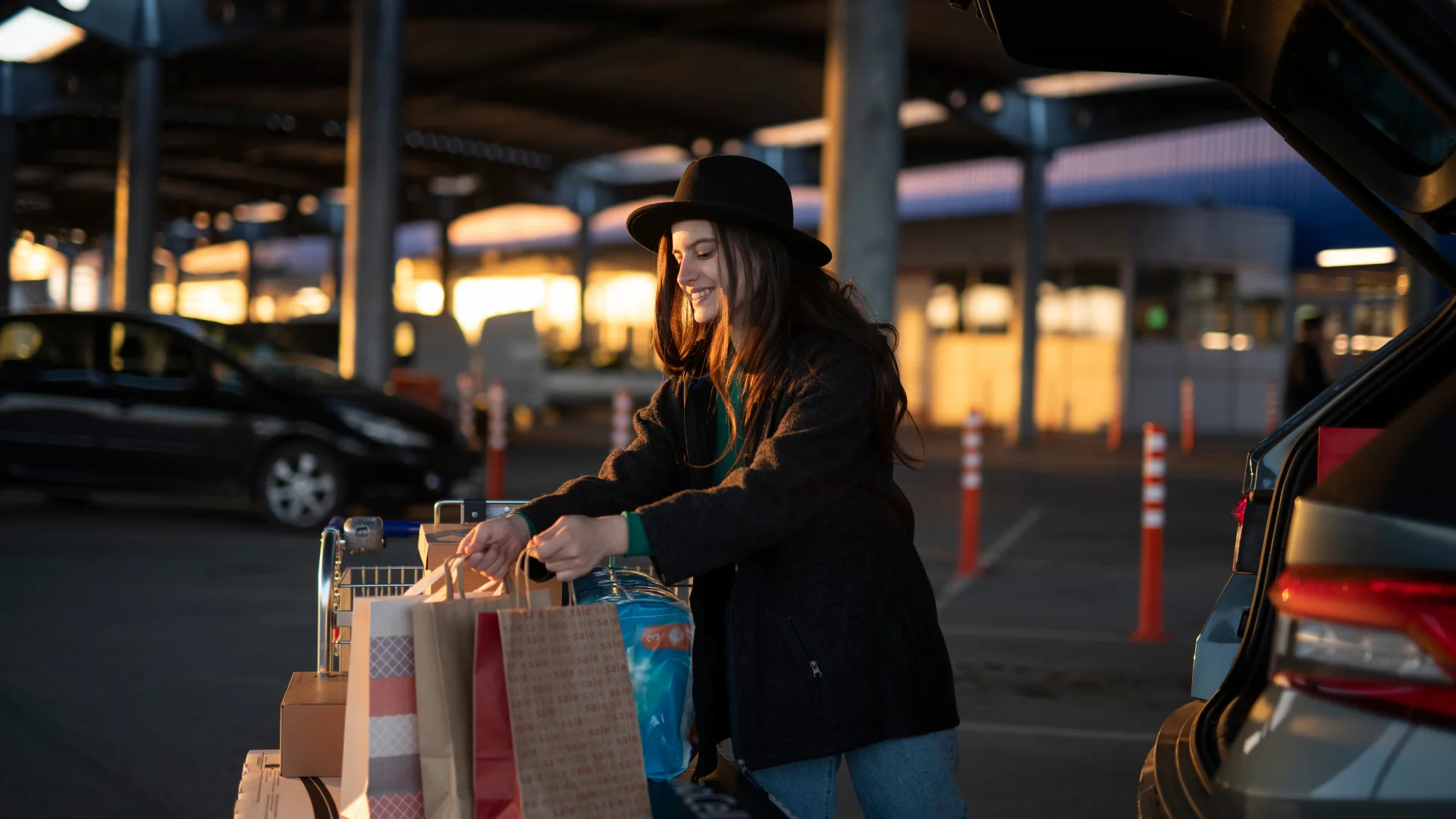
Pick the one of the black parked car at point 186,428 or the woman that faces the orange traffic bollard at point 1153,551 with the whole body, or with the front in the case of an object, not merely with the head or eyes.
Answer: the black parked car

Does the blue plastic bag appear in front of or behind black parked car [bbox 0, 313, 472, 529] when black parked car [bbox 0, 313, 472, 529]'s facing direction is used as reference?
in front

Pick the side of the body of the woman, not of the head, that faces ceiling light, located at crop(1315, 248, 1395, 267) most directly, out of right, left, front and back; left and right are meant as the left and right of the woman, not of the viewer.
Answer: back

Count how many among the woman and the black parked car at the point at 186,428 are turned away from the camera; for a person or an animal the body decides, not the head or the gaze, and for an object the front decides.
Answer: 0

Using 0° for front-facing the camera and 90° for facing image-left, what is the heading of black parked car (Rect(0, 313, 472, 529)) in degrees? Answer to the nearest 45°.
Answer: approximately 315°

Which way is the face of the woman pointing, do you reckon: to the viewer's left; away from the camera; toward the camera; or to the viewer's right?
to the viewer's left

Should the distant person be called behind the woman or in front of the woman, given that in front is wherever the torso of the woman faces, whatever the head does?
behind

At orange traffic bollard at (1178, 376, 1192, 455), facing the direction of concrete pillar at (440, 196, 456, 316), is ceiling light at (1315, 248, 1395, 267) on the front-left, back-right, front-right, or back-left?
back-right

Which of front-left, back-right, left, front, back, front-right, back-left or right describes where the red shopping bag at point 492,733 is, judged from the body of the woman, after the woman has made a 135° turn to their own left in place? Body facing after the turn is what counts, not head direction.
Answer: back-right

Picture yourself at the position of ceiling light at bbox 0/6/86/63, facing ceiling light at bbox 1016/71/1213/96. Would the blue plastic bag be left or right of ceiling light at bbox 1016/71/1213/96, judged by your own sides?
right
